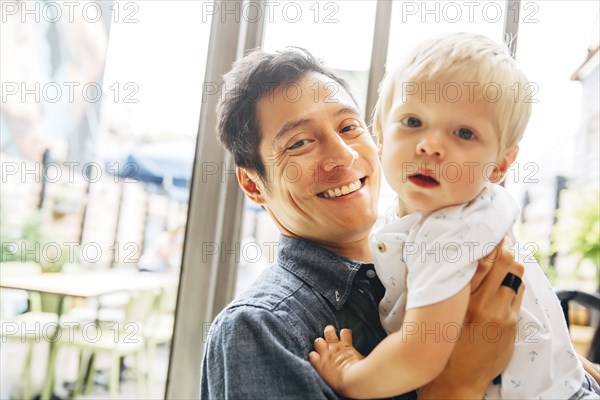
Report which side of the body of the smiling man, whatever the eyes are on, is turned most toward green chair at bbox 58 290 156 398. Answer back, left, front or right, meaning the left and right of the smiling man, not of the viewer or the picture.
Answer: back

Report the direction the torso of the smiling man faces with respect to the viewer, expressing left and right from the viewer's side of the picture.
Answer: facing the viewer and to the right of the viewer

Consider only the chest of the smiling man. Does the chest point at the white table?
no
